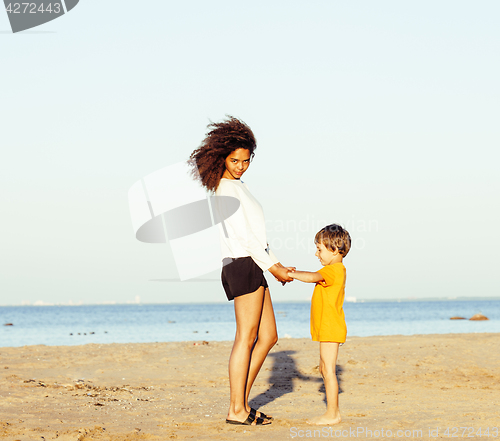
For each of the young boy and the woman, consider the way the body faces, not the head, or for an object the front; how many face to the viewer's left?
1

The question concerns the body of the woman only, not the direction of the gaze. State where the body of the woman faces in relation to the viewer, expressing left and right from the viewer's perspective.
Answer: facing to the right of the viewer

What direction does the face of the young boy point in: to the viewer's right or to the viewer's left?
to the viewer's left

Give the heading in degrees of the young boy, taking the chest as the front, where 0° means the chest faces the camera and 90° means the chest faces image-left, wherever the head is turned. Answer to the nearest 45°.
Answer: approximately 90°

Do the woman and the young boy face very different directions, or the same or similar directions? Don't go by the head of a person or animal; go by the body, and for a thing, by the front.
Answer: very different directions
